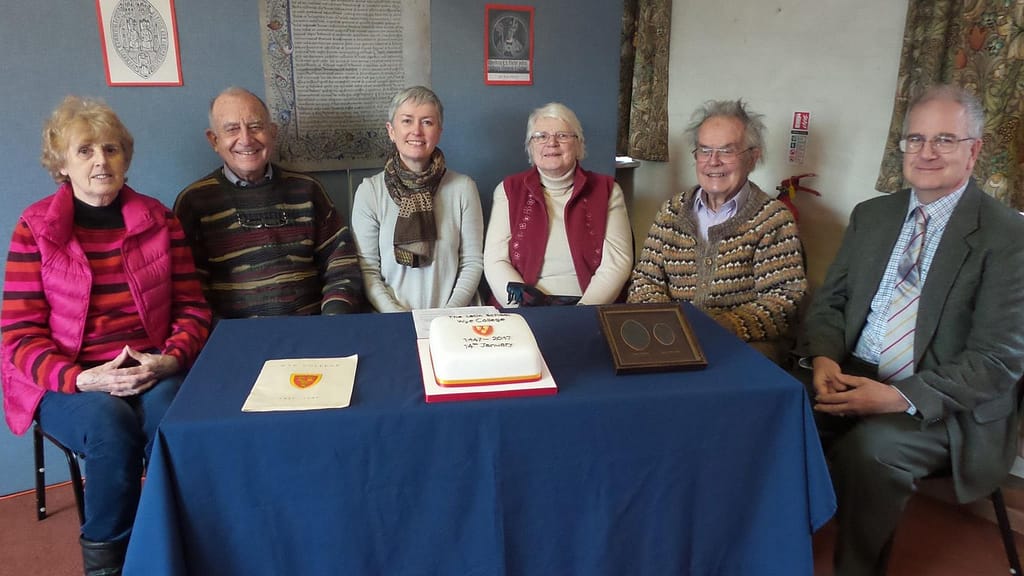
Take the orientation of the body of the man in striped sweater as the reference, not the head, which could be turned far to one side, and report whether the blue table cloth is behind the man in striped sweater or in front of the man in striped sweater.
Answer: in front

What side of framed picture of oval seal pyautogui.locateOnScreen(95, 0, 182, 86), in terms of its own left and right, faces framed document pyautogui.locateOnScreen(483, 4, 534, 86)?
left

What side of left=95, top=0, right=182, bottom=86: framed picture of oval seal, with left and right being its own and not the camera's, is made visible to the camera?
front

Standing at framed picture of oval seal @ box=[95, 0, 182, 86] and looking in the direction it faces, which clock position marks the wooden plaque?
The wooden plaque is roughly at 11 o'clock from the framed picture of oval seal.

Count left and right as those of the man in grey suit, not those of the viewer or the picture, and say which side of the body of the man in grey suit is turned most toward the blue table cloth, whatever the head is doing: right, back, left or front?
front

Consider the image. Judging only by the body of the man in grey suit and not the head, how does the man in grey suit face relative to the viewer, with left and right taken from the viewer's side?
facing the viewer and to the left of the viewer

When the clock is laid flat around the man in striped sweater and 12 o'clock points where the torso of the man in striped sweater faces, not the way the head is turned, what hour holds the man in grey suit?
The man in grey suit is roughly at 10 o'clock from the man in striped sweater.

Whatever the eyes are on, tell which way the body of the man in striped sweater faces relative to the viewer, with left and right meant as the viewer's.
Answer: facing the viewer

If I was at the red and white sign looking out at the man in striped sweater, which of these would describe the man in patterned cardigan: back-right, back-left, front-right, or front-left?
front-left

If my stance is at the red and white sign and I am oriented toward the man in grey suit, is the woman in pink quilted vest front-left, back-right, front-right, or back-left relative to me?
front-right

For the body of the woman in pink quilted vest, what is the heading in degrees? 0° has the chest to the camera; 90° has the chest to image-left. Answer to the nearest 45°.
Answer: approximately 315°

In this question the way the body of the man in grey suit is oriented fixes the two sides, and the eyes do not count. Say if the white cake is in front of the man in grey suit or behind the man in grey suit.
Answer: in front

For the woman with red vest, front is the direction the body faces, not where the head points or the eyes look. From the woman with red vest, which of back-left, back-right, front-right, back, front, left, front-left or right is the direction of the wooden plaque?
front

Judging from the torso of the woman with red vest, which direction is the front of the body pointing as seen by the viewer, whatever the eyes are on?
toward the camera

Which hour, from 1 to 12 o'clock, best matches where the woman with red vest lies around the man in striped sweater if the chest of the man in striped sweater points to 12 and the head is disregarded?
The woman with red vest is roughly at 9 o'clock from the man in striped sweater.
